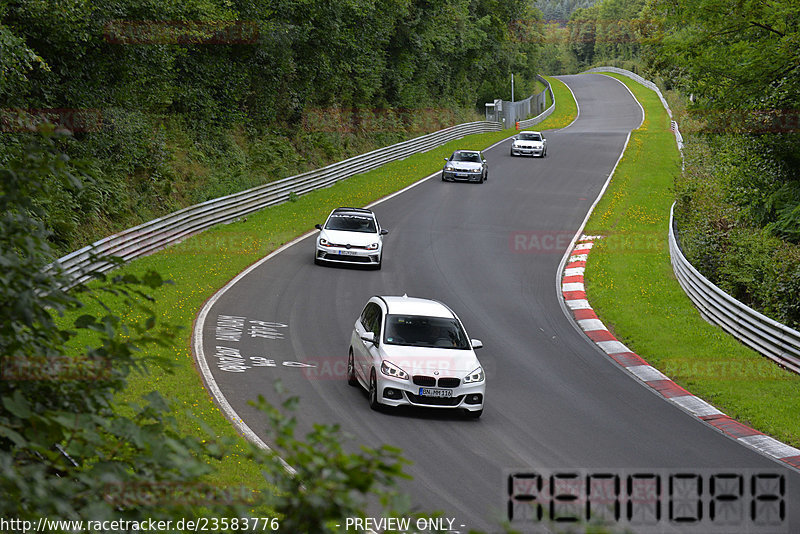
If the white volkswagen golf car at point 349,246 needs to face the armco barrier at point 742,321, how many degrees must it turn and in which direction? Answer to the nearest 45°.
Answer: approximately 45° to its left

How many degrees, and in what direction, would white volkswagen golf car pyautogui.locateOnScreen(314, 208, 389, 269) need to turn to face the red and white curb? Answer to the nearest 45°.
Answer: approximately 45° to its left

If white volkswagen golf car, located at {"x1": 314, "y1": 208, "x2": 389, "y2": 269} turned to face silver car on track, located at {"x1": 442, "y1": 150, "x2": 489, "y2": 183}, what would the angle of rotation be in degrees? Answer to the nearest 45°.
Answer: approximately 180°

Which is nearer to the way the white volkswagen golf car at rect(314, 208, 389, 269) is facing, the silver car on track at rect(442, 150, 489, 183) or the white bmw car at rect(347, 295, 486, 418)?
the white bmw car

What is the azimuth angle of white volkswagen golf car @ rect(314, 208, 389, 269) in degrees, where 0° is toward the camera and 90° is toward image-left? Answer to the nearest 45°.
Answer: approximately 0°

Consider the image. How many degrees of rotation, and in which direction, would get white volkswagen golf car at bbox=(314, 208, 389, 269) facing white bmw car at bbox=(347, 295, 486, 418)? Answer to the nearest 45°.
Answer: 0° — it already faces it

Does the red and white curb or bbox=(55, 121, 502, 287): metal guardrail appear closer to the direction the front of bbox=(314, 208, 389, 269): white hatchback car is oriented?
the red and white curb

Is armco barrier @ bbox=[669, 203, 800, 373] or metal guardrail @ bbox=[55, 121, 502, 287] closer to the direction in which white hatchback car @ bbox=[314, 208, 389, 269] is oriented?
the armco barrier
